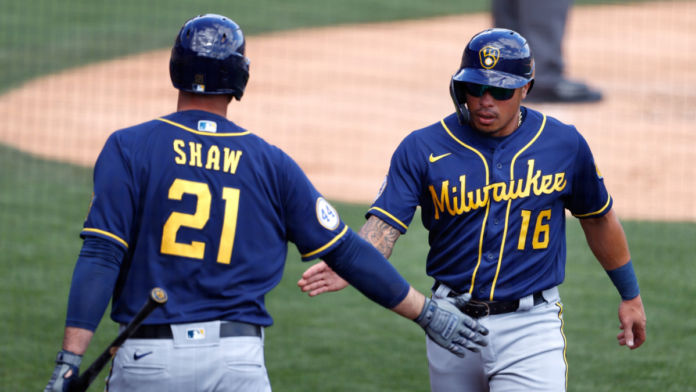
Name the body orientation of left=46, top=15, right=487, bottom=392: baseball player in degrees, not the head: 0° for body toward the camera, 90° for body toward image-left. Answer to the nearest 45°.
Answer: approximately 180°

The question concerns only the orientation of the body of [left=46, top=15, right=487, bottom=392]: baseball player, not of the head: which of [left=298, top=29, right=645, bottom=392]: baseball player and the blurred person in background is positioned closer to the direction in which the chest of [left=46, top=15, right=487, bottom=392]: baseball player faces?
the blurred person in background

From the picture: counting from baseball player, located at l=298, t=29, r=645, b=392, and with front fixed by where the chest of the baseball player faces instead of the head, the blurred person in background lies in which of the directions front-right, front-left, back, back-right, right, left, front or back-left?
back

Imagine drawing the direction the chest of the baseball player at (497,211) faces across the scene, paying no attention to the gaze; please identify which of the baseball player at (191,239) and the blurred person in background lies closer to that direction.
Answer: the baseball player

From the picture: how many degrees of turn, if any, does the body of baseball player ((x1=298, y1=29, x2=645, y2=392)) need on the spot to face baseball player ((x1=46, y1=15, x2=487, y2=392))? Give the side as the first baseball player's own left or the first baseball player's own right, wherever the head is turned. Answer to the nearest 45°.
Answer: approximately 45° to the first baseball player's own right

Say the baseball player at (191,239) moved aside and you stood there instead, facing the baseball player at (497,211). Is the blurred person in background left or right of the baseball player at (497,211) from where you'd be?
left

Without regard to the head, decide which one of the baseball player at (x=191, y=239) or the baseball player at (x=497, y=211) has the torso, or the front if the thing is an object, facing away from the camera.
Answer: the baseball player at (x=191, y=239)

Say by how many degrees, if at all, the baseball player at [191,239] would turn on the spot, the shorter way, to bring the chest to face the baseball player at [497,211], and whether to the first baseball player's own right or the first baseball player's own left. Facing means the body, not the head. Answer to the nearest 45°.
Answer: approximately 45° to the first baseball player's own right

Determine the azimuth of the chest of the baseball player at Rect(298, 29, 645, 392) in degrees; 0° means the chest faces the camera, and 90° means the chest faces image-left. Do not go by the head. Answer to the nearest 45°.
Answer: approximately 0°
